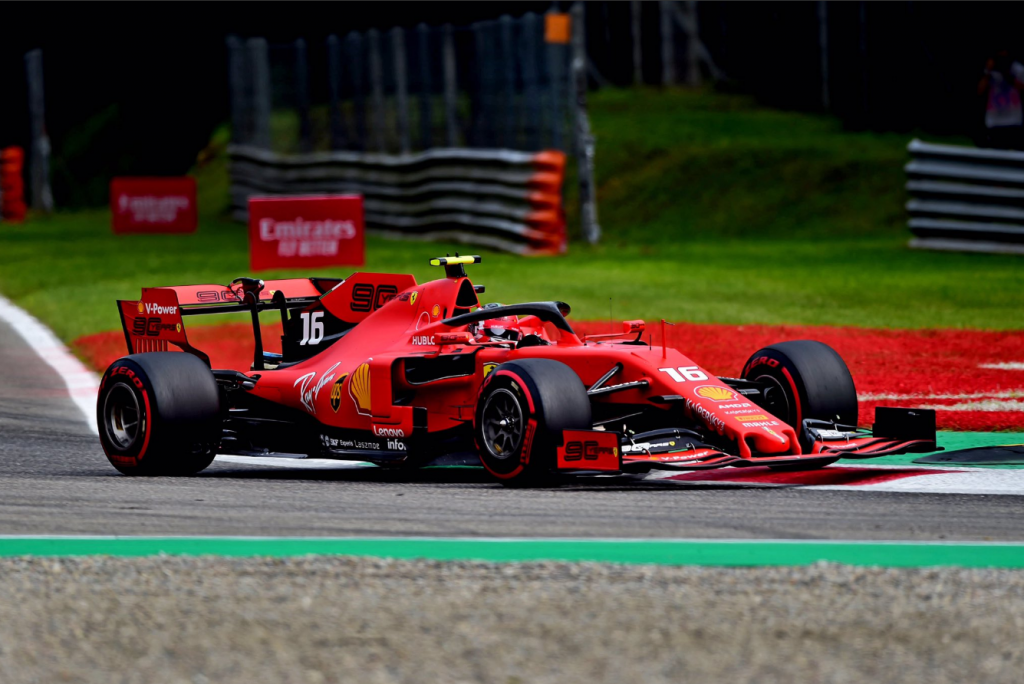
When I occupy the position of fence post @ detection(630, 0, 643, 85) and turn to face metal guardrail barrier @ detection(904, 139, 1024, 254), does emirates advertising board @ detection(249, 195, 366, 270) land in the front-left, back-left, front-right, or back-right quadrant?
front-right

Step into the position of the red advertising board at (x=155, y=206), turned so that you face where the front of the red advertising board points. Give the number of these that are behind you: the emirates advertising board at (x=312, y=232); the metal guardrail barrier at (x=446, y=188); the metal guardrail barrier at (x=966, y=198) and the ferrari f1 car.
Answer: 0

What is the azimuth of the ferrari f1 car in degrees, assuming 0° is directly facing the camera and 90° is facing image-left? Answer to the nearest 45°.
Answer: approximately 315°

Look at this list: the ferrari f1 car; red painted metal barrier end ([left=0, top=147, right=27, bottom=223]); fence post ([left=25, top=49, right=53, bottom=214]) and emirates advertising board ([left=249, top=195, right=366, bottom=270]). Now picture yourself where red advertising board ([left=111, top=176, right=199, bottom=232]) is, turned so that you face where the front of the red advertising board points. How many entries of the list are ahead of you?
2

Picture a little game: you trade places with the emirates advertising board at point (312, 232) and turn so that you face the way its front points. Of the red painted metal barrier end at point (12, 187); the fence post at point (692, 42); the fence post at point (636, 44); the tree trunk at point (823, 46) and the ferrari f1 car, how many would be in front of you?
1

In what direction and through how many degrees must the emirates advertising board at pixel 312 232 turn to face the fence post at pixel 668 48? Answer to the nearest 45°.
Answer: approximately 135° to its left

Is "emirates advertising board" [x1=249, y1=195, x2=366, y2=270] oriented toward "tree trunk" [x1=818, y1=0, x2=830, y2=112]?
no

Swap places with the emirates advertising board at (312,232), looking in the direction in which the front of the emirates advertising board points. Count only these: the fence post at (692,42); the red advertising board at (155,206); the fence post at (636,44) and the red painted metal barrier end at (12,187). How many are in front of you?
0

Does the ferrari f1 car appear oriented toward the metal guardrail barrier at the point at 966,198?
no

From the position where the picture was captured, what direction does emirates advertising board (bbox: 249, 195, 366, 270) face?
facing the viewer

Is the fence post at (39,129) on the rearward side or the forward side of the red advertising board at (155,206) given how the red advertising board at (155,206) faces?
on the rearward side

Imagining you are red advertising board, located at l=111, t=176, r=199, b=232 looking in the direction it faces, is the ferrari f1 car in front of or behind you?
in front

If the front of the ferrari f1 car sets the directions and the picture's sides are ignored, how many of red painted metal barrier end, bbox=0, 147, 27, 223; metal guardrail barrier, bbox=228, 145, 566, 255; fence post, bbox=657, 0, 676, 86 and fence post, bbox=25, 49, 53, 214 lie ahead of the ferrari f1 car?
0

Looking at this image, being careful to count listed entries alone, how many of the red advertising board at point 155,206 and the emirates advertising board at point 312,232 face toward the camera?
2

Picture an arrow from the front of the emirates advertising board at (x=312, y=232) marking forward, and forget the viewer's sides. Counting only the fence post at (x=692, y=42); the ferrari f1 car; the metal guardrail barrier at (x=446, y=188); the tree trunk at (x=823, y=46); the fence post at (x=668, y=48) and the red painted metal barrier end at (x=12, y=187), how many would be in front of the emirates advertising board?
1
